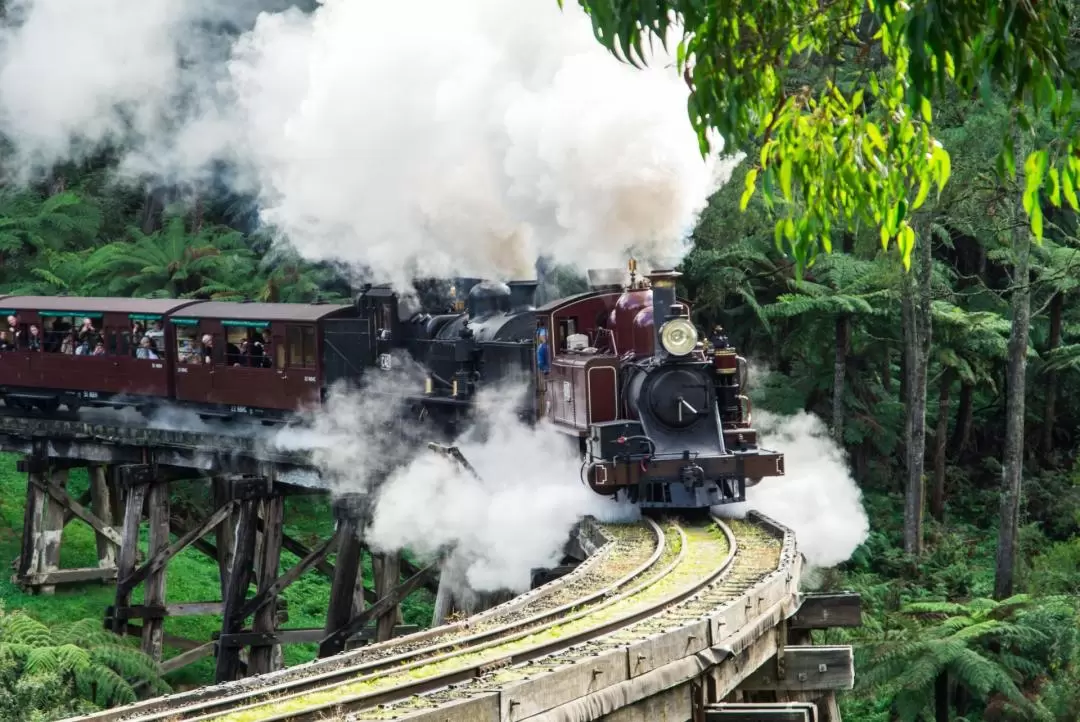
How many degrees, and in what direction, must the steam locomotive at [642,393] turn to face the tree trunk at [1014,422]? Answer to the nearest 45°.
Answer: approximately 90° to its left

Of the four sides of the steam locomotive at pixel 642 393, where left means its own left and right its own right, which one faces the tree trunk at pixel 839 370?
left

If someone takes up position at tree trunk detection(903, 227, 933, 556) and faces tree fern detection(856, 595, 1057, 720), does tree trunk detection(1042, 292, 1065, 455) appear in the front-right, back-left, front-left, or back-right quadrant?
back-left

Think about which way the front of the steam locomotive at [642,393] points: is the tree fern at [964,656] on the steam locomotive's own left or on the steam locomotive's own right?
on the steam locomotive's own left

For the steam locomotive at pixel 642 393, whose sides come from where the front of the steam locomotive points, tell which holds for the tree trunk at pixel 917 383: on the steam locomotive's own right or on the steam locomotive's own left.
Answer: on the steam locomotive's own left

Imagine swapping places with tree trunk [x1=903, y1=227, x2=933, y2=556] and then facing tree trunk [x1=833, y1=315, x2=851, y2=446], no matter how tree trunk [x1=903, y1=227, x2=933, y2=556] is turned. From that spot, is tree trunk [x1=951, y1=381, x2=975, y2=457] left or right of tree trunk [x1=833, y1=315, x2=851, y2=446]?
right

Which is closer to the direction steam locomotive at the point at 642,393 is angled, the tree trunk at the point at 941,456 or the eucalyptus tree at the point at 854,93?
the eucalyptus tree

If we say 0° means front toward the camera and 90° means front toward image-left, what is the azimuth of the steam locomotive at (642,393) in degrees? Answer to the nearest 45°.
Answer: approximately 315°

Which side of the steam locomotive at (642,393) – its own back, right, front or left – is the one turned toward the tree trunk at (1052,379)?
left

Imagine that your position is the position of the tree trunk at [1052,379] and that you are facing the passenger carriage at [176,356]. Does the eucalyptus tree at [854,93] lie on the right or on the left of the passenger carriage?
left

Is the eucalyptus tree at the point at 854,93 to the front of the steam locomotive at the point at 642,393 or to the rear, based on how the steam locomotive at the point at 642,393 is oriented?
to the front
